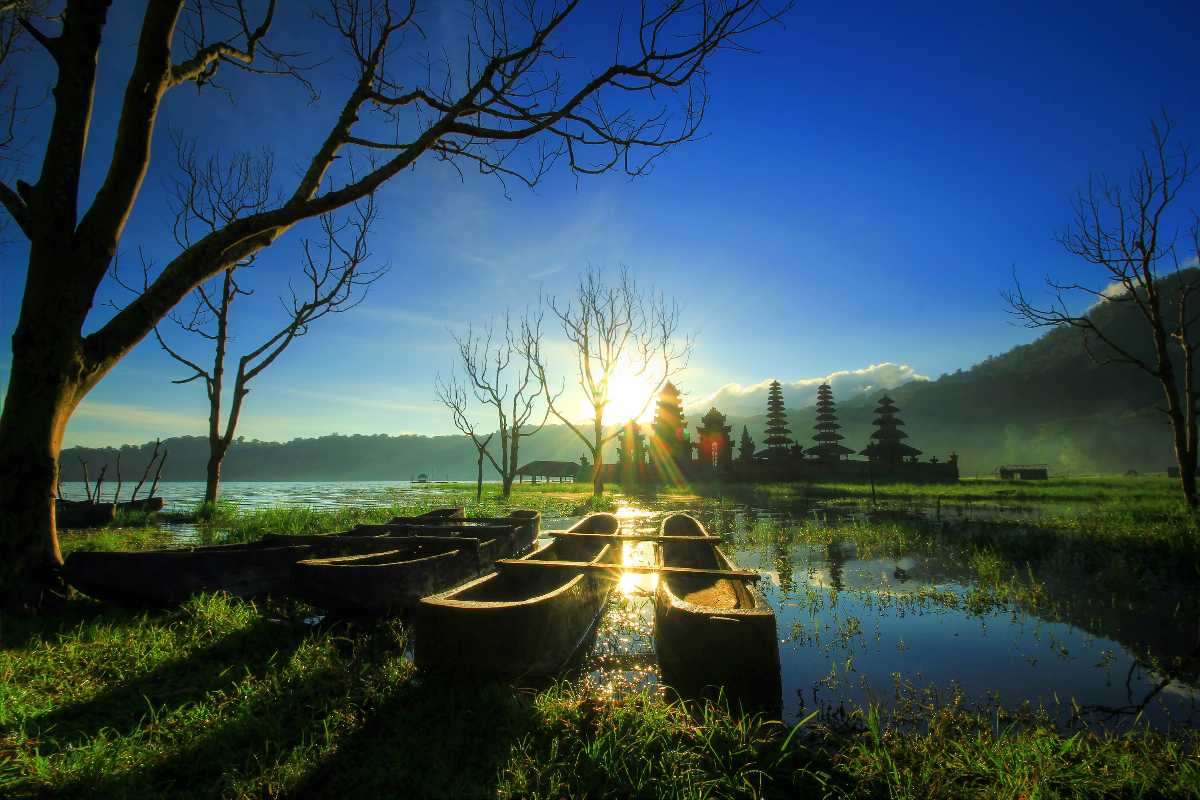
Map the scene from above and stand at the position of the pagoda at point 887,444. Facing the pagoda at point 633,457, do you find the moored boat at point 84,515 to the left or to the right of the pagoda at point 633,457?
left
